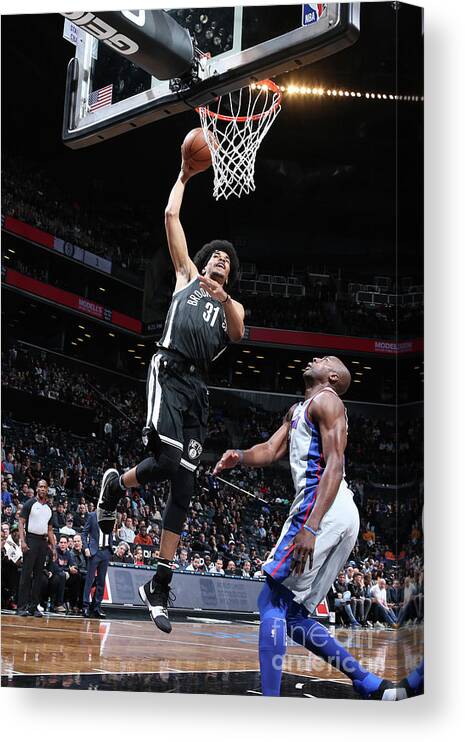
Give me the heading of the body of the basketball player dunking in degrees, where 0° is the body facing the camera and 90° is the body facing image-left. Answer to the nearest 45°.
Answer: approximately 315°

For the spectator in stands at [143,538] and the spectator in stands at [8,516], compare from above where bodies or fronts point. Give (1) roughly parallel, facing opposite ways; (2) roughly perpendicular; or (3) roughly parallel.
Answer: roughly parallel

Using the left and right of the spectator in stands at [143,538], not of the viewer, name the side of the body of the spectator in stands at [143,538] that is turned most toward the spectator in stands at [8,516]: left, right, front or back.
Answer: right

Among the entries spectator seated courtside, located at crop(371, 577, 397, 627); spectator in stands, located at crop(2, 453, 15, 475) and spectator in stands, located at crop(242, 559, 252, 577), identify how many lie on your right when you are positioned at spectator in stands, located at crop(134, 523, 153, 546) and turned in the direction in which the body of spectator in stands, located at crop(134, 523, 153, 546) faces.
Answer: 1

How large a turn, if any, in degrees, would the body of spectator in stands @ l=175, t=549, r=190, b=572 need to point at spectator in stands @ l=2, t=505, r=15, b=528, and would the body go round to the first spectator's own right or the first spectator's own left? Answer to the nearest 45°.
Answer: approximately 90° to the first spectator's own right

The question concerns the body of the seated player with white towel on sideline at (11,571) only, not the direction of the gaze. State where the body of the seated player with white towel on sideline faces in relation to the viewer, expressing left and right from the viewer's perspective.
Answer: facing the viewer and to the right of the viewer

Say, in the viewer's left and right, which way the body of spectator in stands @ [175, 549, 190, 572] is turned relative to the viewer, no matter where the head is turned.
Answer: facing the viewer

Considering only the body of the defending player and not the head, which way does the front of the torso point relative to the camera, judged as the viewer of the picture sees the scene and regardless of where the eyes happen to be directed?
to the viewer's left

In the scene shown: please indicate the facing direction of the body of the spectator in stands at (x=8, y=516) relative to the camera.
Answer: toward the camera

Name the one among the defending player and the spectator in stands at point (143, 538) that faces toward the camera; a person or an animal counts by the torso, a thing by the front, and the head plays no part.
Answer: the spectator in stands

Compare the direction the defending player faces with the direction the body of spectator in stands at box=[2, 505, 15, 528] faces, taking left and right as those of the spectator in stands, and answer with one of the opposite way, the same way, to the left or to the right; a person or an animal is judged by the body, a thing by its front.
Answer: to the right

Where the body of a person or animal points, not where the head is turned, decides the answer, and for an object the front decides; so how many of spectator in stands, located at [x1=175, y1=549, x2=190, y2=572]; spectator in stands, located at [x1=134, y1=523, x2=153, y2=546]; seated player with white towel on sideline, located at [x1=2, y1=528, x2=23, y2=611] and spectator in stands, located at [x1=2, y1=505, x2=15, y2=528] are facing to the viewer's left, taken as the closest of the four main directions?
0

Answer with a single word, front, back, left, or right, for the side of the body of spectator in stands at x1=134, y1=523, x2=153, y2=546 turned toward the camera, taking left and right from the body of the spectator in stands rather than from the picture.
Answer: front

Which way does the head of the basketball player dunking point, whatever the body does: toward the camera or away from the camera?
toward the camera

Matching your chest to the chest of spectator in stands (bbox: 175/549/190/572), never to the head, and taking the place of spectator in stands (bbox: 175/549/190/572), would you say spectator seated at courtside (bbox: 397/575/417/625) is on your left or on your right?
on your left
